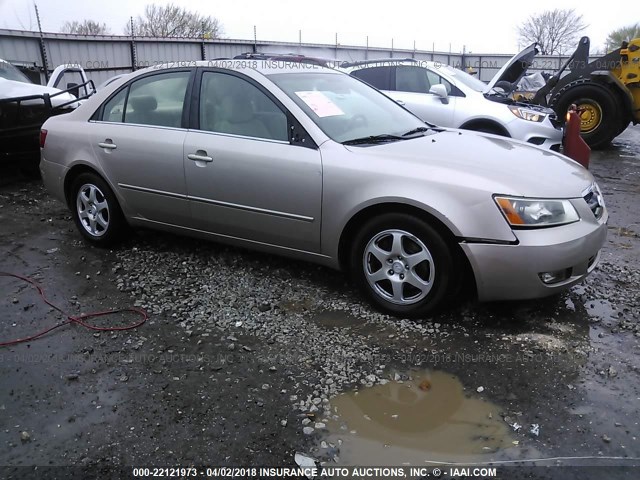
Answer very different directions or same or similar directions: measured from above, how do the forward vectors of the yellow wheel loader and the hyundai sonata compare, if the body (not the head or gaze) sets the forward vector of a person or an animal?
very different directions

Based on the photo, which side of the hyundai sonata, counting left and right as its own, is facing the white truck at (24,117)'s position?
back

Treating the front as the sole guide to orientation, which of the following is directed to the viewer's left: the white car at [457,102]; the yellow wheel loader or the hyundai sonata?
the yellow wheel loader

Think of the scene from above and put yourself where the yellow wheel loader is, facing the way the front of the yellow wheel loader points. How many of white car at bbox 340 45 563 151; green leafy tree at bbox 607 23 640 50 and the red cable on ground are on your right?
1

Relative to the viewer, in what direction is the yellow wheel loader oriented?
to the viewer's left

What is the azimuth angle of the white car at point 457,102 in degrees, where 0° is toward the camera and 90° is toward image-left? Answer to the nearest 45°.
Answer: approximately 315°

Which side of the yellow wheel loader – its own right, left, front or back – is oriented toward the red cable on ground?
left

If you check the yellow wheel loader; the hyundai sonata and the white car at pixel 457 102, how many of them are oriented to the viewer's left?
1
